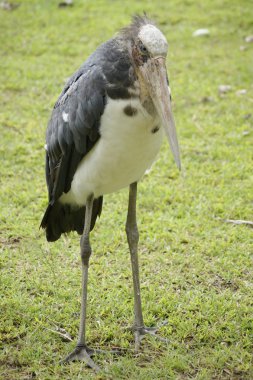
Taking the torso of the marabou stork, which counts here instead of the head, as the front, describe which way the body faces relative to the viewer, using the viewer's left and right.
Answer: facing the viewer and to the right of the viewer
